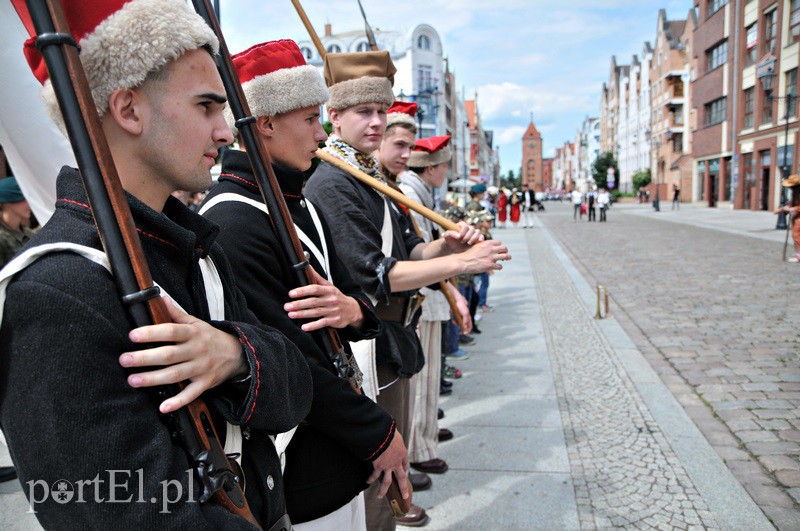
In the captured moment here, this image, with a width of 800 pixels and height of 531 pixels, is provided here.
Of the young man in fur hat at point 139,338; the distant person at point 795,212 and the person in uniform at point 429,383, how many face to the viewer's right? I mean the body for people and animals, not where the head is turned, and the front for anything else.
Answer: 2

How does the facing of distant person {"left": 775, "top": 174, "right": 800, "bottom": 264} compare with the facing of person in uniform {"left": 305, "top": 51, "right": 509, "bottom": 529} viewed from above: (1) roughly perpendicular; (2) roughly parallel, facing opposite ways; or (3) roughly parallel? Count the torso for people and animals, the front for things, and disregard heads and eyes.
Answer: roughly parallel, facing opposite ways

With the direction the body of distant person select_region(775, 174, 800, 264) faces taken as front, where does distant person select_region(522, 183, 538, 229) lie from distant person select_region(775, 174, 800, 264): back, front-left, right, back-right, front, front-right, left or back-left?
front-right

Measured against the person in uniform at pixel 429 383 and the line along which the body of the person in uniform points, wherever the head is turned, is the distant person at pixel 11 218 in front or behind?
behind

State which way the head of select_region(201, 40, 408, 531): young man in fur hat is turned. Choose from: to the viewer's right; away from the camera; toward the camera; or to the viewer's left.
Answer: to the viewer's right

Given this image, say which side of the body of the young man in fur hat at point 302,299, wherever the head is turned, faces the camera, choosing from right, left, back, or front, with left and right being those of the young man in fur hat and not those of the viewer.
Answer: right

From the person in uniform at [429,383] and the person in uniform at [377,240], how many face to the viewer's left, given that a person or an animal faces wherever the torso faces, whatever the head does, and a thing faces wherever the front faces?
0

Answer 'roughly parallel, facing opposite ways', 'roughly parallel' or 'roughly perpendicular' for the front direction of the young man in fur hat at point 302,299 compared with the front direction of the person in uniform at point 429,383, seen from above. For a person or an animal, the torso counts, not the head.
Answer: roughly parallel

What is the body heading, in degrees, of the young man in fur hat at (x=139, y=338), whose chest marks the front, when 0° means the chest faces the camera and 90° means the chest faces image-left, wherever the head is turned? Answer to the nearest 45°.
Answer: approximately 270°

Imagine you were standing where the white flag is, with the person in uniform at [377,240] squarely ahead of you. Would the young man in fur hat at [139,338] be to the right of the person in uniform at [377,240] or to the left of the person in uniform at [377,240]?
right

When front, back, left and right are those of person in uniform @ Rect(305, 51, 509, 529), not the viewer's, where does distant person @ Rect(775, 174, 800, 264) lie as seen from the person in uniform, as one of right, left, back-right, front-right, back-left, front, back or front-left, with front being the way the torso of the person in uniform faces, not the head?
left

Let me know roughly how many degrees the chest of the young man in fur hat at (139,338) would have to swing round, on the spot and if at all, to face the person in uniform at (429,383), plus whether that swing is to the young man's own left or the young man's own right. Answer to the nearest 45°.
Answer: approximately 45° to the young man's own left

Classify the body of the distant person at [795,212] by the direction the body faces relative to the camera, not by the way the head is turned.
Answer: to the viewer's left

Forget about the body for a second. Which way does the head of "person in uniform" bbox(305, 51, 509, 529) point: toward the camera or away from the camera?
toward the camera

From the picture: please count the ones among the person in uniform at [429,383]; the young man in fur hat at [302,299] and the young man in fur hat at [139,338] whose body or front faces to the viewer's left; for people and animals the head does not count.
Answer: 0

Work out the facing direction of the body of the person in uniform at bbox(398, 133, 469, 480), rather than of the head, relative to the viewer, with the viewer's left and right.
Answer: facing to the right of the viewer
